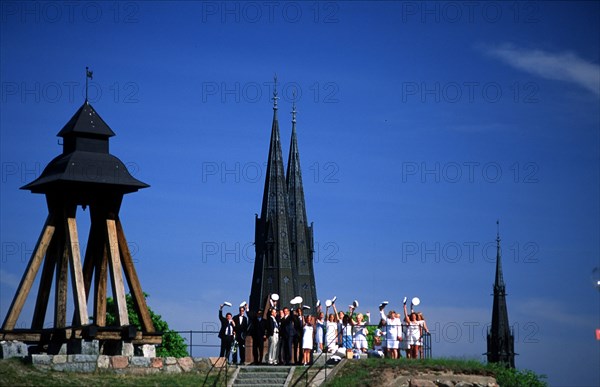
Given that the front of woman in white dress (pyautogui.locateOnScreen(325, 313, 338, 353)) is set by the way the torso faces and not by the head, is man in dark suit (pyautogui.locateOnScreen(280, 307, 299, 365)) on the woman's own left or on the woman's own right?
on the woman's own right

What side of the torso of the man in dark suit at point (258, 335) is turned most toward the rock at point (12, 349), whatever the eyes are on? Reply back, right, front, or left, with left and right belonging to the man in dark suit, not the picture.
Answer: right

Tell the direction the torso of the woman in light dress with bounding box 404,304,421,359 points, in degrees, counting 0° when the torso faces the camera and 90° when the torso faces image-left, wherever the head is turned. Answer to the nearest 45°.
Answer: approximately 0°

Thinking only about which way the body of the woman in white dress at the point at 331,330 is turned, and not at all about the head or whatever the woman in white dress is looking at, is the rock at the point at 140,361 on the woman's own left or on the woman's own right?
on the woman's own right

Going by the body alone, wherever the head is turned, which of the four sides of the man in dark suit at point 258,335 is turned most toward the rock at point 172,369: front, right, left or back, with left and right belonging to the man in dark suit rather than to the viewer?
right

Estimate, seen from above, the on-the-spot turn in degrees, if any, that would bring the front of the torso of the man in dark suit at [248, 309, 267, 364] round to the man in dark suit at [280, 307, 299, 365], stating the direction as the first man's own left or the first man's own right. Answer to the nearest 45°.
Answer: approximately 45° to the first man's own left
